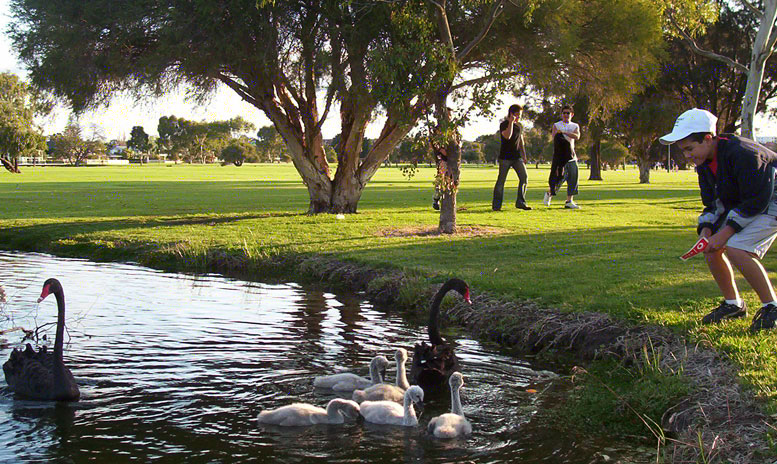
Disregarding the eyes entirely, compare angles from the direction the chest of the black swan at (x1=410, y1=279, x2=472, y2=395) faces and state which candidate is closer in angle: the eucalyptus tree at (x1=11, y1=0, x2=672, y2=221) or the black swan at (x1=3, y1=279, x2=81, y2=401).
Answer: the eucalyptus tree

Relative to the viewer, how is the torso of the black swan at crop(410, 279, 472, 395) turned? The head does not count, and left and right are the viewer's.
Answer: facing away from the viewer and to the right of the viewer

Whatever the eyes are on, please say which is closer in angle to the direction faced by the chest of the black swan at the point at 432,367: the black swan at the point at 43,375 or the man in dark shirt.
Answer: the man in dark shirt

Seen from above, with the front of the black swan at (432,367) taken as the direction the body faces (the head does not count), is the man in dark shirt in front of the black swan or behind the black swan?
in front

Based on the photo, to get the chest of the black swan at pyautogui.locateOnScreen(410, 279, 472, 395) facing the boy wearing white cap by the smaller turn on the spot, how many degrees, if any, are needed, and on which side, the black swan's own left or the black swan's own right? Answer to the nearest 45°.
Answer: approximately 45° to the black swan's own right

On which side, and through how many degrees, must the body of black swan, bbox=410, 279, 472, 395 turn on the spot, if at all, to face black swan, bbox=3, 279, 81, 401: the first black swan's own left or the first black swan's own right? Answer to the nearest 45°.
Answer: approximately 135° to the first black swan's own left

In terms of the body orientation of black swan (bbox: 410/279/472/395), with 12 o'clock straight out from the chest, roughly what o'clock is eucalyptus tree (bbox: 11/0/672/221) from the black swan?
The eucalyptus tree is roughly at 12 o'clock from the black swan.

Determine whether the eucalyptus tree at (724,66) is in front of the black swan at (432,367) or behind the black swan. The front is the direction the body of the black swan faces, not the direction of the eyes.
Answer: in front
